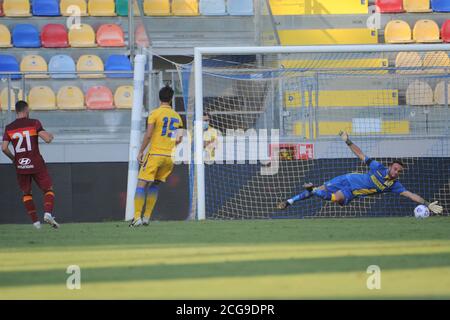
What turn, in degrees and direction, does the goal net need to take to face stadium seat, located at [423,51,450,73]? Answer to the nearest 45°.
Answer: approximately 135° to its left

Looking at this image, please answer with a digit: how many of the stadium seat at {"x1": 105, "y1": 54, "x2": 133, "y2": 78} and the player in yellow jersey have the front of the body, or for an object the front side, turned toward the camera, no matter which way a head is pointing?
1

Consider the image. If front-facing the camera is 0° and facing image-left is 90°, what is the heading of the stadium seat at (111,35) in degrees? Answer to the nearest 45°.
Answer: approximately 0°

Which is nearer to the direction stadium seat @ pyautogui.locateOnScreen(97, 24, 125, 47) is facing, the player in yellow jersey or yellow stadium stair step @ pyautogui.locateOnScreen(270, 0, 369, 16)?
the player in yellow jersey

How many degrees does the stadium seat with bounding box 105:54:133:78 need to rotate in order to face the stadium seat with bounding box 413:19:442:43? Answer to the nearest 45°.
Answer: approximately 90° to its left

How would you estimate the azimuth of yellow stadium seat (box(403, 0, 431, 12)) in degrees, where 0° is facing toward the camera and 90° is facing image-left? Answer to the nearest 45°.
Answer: approximately 0°

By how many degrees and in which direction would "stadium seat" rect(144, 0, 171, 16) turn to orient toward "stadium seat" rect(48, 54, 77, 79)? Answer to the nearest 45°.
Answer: approximately 90° to its right
